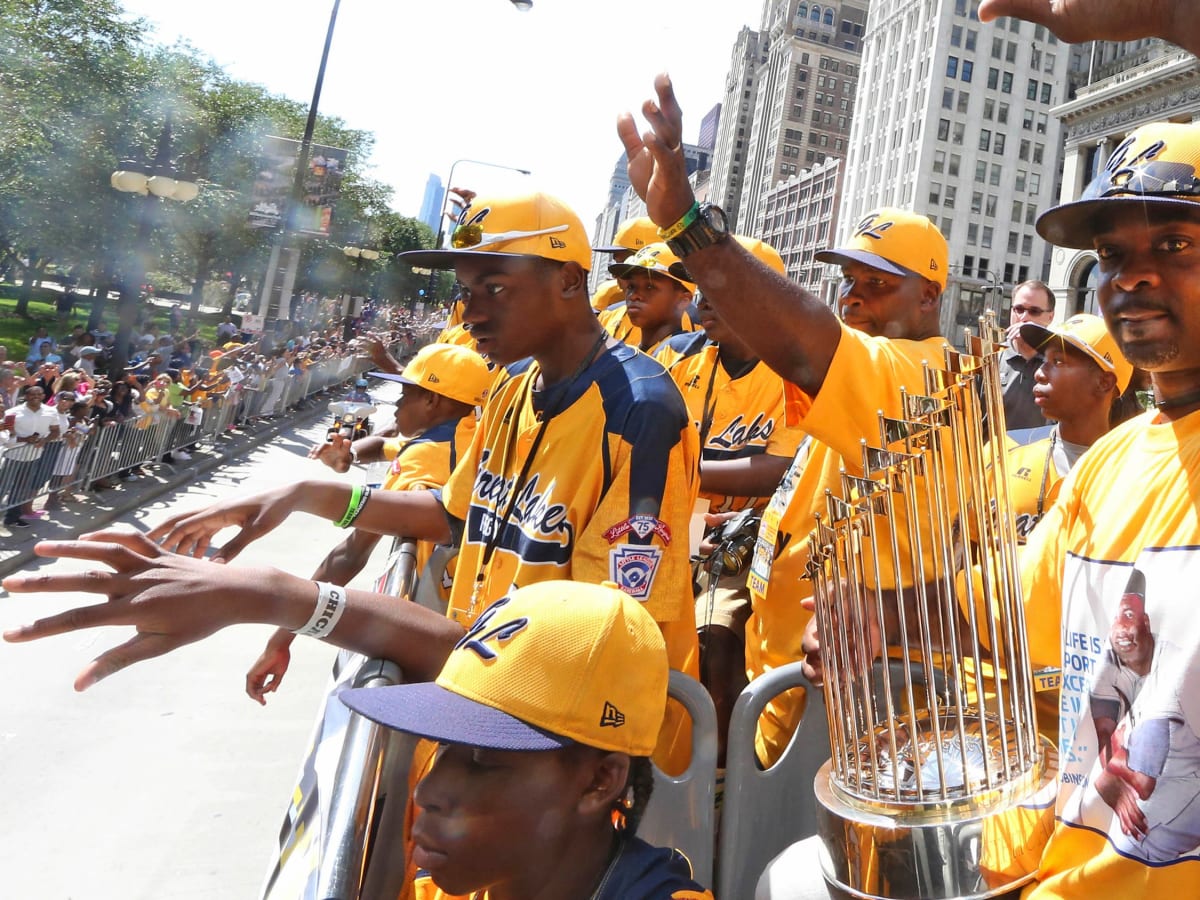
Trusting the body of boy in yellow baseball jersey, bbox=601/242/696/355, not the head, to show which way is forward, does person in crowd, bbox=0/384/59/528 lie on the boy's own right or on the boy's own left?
on the boy's own right

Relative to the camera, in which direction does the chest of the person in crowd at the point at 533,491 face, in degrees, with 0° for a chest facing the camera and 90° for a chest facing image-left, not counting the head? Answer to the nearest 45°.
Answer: approximately 45°

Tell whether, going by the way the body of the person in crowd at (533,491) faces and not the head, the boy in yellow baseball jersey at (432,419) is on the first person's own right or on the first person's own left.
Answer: on the first person's own right

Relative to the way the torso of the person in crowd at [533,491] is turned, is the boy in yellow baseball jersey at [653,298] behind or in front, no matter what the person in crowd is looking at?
behind

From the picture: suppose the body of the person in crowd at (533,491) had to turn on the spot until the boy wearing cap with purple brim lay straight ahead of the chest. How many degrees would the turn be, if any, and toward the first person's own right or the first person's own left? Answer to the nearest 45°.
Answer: approximately 45° to the first person's own left

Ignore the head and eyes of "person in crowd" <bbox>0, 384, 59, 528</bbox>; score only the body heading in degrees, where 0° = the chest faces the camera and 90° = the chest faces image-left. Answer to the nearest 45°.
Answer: approximately 0°

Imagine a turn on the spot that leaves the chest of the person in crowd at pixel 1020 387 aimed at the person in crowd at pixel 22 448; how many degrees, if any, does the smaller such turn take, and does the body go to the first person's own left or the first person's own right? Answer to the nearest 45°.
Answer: approximately 45° to the first person's own right

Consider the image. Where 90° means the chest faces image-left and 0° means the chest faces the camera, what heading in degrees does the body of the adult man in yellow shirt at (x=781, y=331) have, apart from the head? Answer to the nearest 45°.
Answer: approximately 45°

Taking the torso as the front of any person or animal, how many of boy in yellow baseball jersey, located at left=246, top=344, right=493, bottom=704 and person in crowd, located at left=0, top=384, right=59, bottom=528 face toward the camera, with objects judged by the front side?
1
